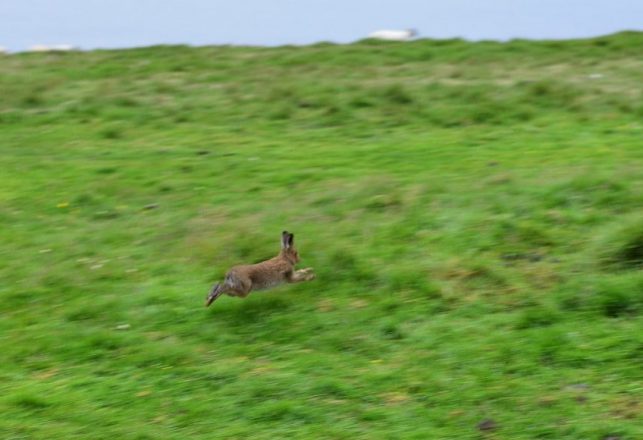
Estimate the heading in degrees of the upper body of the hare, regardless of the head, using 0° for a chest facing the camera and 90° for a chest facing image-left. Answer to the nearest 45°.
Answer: approximately 270°
